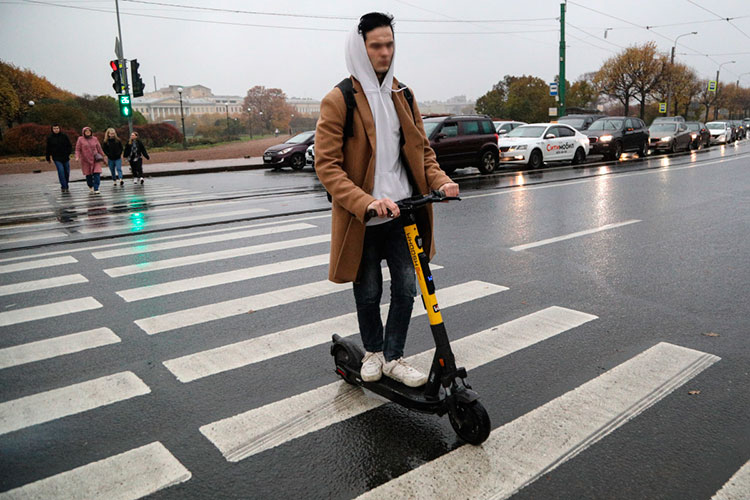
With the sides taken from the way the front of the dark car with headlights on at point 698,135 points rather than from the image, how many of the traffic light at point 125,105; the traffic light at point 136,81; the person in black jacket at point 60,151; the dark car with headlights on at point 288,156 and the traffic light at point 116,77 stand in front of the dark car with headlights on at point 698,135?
5

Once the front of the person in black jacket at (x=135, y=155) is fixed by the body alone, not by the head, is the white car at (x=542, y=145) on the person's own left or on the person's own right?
on the person's own left

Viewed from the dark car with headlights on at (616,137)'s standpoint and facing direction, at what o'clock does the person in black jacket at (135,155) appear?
The person in black jacket is roughly at 12 o'clock from the dark car with headlights on.

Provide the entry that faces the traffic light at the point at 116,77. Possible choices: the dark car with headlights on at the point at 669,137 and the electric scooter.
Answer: the dark car with headlights on

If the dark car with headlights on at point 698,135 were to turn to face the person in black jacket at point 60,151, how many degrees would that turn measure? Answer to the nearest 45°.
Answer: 0° — it already faces them

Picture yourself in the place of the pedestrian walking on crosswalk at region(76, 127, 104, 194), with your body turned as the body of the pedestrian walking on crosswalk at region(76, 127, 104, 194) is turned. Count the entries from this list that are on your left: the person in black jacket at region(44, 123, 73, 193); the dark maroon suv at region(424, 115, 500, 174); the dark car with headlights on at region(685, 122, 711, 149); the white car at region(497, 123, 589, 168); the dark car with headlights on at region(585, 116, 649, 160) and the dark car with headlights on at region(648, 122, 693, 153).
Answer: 5

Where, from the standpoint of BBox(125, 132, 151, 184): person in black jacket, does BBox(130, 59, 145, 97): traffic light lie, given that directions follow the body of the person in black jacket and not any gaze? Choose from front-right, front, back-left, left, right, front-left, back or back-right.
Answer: back
